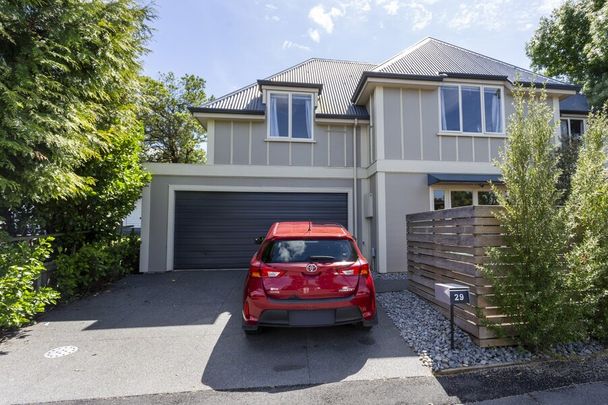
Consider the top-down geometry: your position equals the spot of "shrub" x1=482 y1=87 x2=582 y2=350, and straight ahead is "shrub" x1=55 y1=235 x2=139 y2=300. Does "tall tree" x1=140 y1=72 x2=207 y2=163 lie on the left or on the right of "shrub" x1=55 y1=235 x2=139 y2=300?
right

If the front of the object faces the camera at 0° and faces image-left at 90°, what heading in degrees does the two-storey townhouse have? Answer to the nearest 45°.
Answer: approximately 0°

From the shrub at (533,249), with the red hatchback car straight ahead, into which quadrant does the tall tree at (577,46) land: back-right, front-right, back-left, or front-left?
back-right

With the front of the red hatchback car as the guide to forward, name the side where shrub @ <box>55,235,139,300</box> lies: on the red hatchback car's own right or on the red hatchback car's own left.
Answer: on the red hatchback car's own left

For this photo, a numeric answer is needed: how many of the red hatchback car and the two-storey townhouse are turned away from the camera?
1

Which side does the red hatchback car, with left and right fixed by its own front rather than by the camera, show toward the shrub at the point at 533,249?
right

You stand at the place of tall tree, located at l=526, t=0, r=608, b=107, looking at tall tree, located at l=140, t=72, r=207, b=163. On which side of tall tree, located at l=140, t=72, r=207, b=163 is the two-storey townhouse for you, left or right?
left

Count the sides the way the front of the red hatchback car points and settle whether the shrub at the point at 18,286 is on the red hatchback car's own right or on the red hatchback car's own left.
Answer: on the red hatchback car's own left

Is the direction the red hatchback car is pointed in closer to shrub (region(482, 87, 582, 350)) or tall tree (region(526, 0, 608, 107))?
the tall tree

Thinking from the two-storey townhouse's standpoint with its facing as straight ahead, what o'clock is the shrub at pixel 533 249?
The shrub is roughly at 11 o'clock from the two-storey townhouse.

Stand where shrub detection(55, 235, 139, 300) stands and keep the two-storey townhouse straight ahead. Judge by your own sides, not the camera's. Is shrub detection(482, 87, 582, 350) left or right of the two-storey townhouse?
right

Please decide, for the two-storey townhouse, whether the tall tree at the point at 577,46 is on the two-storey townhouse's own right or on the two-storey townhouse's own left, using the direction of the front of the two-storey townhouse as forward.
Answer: on the two-storey townhouse's own left

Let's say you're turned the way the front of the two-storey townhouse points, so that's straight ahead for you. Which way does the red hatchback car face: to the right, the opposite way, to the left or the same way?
the opposite way

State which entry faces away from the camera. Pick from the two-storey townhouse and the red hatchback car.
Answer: the red hatchback car

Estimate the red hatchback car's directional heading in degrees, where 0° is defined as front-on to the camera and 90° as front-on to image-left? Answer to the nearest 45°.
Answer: approximately 180°
